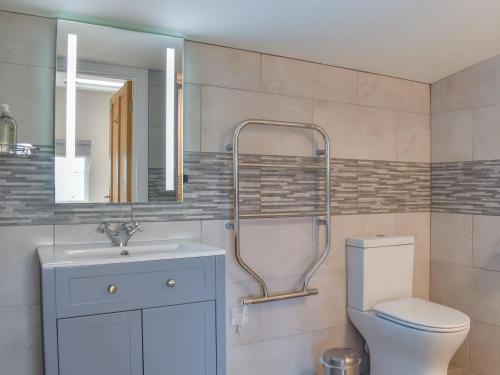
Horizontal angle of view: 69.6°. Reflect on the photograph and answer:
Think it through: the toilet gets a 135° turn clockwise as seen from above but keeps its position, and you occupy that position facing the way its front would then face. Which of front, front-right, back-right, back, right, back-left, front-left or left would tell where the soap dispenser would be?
front-left

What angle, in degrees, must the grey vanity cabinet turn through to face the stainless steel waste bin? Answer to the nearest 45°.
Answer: approximately 45° to its left

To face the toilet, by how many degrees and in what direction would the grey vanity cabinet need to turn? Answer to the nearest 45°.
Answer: approximately 45° to its left

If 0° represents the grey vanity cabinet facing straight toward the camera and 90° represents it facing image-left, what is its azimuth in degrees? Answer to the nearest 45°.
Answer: approximately 315°

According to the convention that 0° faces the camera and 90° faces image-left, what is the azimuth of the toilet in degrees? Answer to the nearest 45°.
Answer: approximately 315°

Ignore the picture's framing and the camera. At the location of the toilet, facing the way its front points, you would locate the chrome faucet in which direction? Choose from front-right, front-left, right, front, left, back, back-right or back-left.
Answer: right

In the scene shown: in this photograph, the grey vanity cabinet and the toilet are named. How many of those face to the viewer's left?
0

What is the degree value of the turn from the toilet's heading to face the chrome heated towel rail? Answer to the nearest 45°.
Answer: approximately 90° to its right

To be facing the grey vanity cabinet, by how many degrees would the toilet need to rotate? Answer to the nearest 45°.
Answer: approximately 90° to its right
